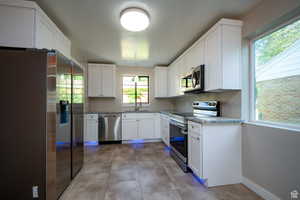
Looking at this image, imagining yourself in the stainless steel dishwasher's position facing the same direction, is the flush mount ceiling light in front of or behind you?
in front

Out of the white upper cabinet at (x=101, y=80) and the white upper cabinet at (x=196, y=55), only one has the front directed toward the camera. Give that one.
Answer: the white upper cabinet at (x=101, y=80)

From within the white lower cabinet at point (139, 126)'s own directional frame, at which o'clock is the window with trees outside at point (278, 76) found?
The window with trees outside is roughly at 11 o'clock from the white lower cabinet.

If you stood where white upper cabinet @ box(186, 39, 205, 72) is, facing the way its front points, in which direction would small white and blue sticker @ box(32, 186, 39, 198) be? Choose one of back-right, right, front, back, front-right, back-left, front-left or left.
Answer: front-left

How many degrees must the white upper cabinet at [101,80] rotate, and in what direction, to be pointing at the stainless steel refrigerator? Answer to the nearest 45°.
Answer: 0° — it already faces it

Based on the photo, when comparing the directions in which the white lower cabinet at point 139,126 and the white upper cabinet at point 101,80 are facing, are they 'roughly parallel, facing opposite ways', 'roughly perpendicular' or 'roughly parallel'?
roughly parallel

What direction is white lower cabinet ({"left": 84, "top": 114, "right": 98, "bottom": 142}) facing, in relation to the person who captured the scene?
facing the viewer

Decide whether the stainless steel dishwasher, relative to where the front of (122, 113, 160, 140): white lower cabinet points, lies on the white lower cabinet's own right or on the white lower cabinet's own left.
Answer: on the white lower cabinet's own right

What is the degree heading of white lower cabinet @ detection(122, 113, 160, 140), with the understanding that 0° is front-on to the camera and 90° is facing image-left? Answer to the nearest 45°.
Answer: approximately 0°

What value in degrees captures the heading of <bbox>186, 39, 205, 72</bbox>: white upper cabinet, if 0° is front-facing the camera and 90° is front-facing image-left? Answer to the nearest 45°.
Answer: approximately 90°

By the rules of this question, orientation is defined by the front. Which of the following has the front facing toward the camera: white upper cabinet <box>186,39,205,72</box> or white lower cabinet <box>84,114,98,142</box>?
the white lower cabinet

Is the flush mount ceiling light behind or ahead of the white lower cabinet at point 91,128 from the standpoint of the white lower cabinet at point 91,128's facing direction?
ahead

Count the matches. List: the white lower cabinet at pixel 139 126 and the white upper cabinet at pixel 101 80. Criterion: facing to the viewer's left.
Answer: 0

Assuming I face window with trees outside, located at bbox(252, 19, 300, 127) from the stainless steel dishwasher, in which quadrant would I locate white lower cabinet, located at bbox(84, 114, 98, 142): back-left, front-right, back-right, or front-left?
back-right

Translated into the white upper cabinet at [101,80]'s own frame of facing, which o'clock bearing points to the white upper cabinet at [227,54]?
the white upper cabinet at [227,54] is roughly at 11 o'clock from the white upper cabinet at [101,80].

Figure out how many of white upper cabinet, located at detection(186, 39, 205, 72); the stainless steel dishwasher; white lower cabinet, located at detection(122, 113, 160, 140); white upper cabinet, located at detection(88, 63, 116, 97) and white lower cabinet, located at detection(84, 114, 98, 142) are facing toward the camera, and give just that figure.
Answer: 4

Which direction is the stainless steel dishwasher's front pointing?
toward the camera
